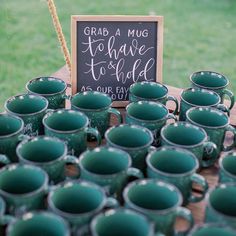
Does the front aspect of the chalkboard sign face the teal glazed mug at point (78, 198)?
yes

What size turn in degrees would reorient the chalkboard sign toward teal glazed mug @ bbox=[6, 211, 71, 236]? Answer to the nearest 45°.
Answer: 0° — it already faces it

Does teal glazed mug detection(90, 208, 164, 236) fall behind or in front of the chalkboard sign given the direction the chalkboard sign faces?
in front

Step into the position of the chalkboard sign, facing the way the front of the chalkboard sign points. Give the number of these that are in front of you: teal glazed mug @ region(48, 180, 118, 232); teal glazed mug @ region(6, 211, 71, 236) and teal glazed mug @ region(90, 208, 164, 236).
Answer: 3

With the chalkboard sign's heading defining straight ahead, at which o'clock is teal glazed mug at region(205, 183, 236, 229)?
The teal glazed mug is roughly at 11 o'clock from the chalkboard sign.

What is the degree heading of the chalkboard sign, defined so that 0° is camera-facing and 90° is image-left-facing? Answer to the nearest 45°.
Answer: approximately 0°

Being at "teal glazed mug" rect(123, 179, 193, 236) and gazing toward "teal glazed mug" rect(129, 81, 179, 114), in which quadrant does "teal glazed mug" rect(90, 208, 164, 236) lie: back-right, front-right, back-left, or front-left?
back-left
